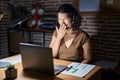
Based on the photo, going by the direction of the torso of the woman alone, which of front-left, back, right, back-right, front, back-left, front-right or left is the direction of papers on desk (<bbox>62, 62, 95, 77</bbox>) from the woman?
front-left

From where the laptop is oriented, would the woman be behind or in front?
in front

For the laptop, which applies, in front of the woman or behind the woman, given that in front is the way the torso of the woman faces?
in front

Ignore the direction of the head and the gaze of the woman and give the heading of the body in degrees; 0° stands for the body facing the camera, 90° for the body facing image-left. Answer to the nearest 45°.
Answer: approximately 45°

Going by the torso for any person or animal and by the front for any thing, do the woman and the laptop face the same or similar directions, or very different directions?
very different directions

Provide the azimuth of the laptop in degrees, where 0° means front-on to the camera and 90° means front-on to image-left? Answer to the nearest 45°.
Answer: approximately 225°
